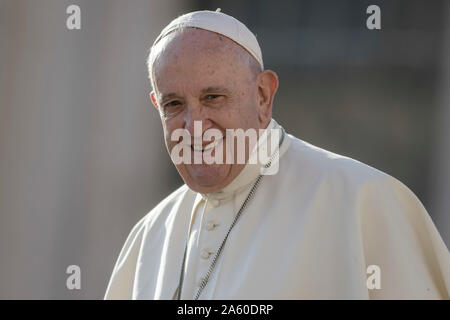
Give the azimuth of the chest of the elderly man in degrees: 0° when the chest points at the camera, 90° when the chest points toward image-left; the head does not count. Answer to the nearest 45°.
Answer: approximately 45°
